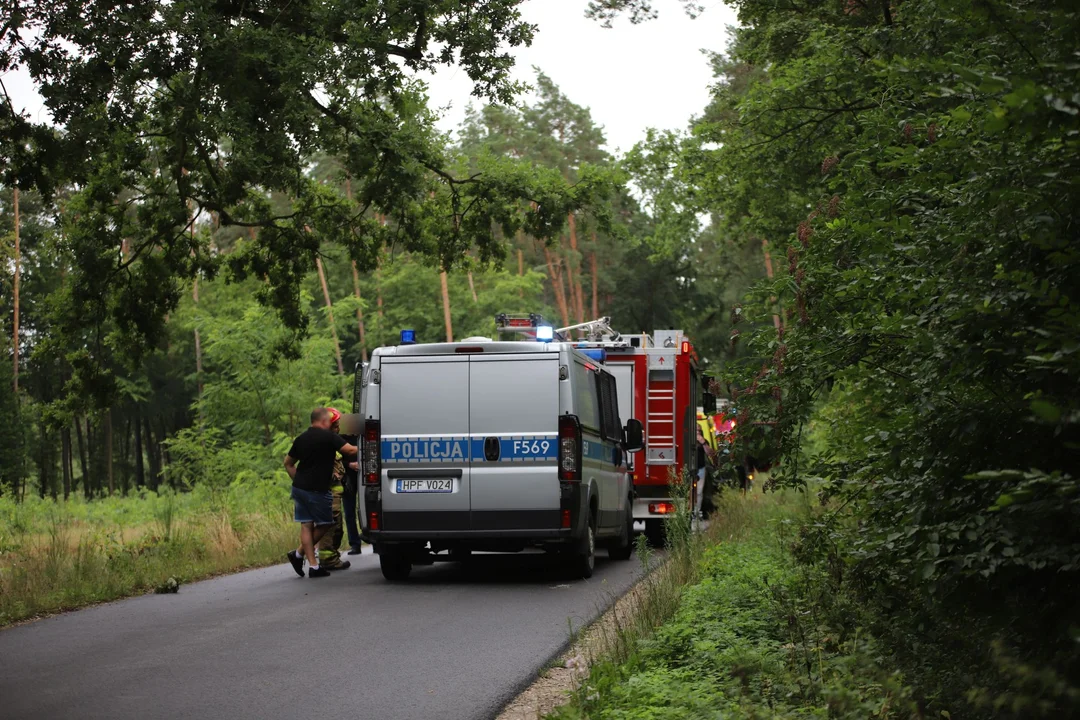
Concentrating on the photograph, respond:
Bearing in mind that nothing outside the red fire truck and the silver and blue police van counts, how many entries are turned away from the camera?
2

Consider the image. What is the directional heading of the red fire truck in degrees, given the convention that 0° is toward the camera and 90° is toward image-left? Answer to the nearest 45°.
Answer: approximately 180°

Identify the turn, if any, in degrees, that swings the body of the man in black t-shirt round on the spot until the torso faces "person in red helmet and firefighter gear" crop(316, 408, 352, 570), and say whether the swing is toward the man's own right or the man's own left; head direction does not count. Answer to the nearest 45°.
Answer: approximately 45° to the man's own left

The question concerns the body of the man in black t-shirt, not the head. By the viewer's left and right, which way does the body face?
facing away from the viewer and to the right of the viewer

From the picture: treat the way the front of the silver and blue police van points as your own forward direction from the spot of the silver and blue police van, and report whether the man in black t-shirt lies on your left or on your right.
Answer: on your left

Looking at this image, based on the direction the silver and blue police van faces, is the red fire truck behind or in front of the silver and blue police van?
in front

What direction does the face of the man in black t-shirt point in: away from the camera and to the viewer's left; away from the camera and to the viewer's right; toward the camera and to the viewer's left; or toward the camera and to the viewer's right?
away from the camera and to the viewer's right

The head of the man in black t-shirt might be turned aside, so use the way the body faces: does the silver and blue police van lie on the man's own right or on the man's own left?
on the man's own right

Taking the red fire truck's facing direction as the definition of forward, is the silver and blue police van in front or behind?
behind

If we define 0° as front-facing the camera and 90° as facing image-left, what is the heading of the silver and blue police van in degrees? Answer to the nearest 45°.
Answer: approximately 180°
